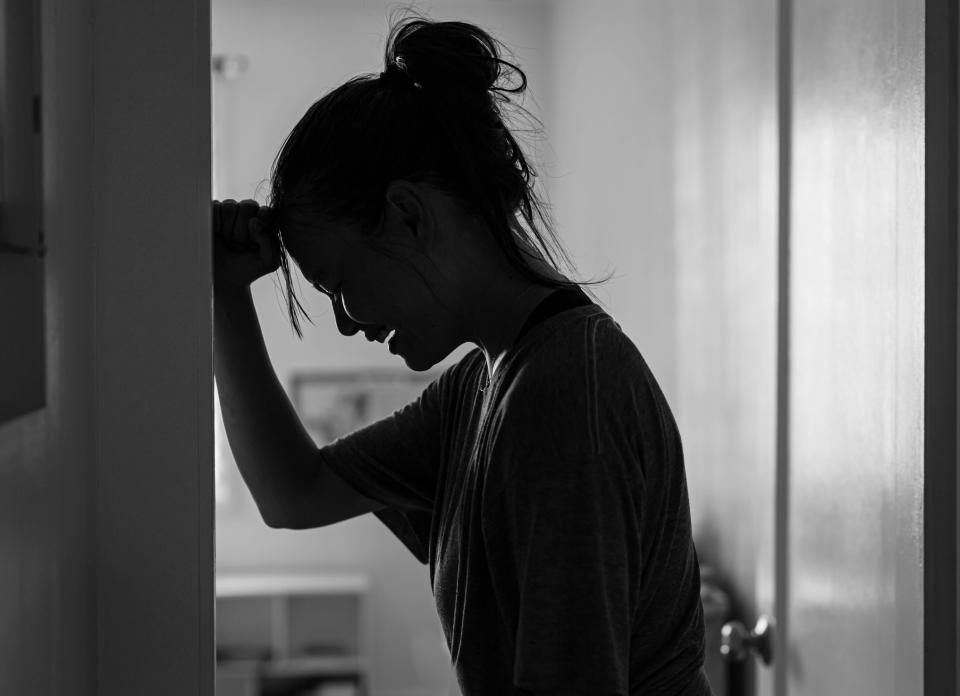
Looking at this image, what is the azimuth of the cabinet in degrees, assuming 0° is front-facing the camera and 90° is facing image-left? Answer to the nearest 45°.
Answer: approximately 0°

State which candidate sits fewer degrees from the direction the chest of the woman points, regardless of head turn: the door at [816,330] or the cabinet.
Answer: the cabinet

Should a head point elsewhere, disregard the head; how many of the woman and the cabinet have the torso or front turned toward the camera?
1

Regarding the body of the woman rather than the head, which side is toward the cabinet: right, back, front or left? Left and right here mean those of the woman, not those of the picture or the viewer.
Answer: right

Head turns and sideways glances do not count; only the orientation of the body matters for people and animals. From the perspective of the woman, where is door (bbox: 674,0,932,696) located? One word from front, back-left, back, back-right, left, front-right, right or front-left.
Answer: back-right

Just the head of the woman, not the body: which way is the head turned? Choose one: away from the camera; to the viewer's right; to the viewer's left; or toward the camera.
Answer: to the viewer's left

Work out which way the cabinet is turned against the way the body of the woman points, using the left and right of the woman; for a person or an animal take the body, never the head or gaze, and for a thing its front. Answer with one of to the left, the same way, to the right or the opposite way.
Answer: to the left

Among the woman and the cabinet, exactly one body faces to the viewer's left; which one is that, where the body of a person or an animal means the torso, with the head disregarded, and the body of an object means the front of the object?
the woman

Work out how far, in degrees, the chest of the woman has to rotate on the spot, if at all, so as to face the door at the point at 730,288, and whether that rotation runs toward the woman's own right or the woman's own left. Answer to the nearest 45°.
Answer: approximately 135° to the woman's own right

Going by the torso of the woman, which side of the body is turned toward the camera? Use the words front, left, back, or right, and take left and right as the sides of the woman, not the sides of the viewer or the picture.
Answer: left
